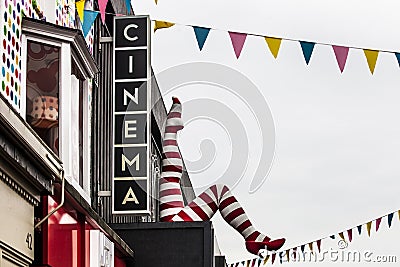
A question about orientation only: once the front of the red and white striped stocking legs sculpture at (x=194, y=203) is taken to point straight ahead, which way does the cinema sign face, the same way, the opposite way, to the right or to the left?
to the right

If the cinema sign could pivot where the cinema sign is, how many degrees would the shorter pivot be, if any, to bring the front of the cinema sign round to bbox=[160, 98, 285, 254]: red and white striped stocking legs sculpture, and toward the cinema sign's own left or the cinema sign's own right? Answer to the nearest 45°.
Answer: approximately 135° to the cinema sign's own left

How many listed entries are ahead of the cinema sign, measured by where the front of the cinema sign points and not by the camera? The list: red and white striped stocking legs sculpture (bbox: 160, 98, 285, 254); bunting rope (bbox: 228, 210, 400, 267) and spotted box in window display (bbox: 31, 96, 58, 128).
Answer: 1

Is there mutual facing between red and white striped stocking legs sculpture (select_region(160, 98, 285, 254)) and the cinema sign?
no

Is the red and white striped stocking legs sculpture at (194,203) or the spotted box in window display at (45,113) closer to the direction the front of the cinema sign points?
the spotted box in window display

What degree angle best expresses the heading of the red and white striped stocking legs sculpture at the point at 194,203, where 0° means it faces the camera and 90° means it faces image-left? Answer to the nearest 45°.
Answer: approximately 270°

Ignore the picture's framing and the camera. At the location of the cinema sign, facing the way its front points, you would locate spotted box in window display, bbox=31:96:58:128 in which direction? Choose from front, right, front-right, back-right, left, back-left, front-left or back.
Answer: front

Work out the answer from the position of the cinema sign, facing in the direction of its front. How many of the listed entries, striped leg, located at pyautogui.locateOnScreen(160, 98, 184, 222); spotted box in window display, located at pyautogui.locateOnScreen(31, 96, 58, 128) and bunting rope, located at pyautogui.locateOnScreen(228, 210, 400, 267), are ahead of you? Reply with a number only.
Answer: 1

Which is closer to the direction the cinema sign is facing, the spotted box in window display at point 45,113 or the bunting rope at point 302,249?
the spotted box in window display

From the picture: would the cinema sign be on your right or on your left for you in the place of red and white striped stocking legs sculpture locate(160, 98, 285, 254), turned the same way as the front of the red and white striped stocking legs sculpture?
on your right

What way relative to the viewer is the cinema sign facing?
toward the camera

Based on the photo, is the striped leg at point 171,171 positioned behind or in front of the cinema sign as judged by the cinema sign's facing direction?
behind

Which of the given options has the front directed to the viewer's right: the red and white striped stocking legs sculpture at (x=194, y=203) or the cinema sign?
the red and white striped stocking legs sculpture

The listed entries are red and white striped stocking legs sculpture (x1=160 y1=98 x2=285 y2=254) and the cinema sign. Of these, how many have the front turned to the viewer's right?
1

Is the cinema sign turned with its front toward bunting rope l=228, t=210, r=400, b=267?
no
